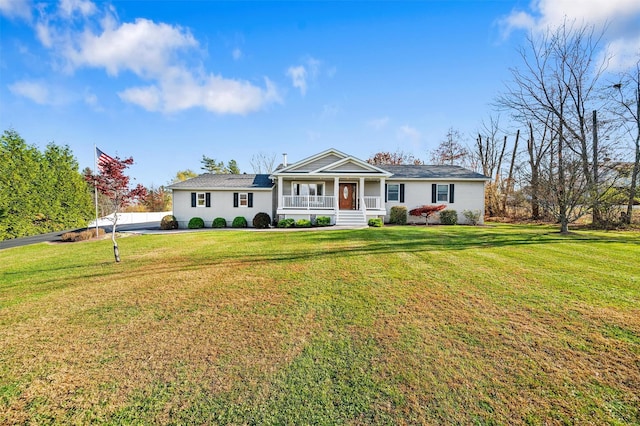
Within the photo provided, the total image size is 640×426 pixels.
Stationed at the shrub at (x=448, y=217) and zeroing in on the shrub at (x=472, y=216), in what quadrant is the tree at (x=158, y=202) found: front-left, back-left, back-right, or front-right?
back-left

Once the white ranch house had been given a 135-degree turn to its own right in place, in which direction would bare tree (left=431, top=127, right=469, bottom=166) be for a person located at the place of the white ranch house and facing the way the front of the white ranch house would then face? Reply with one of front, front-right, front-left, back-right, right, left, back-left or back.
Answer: right

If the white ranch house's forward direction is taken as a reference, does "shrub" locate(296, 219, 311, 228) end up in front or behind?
in front

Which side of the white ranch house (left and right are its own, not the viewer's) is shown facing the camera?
front

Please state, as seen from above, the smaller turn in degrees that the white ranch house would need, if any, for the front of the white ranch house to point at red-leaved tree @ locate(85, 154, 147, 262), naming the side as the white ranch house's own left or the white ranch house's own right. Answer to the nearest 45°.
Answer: approximately 45° to the white ranch house's own right

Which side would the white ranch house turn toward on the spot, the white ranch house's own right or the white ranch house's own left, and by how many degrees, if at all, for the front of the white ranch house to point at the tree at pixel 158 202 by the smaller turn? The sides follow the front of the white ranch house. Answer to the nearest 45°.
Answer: approximately 135° to the white ranch house's own right

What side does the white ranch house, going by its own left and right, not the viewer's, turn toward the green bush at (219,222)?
right

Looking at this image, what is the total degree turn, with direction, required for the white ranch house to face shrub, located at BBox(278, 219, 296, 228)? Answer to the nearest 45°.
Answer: approximately 45° to its right

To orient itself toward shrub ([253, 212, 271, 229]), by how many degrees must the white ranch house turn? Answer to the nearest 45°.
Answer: approximately 90° to its right

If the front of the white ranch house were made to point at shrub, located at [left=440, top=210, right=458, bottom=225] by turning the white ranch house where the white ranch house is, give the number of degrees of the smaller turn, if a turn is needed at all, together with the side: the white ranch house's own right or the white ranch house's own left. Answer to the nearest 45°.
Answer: approximately 90° to the white ranch house's own left

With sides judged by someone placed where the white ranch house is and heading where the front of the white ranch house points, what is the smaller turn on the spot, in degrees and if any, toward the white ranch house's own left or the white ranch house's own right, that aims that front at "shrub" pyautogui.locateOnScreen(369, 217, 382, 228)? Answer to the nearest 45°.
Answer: approximately 45° to the white ranch house's own left

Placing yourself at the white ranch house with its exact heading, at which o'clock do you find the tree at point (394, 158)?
The tree is roughly at 7 o'clock from the white ranch house.

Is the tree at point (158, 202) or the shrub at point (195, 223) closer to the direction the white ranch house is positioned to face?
the shrub

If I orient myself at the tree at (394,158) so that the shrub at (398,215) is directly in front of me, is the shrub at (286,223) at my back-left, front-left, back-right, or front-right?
front-right

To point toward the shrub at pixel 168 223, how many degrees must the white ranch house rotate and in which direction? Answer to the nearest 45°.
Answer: approximately 90° to its right
